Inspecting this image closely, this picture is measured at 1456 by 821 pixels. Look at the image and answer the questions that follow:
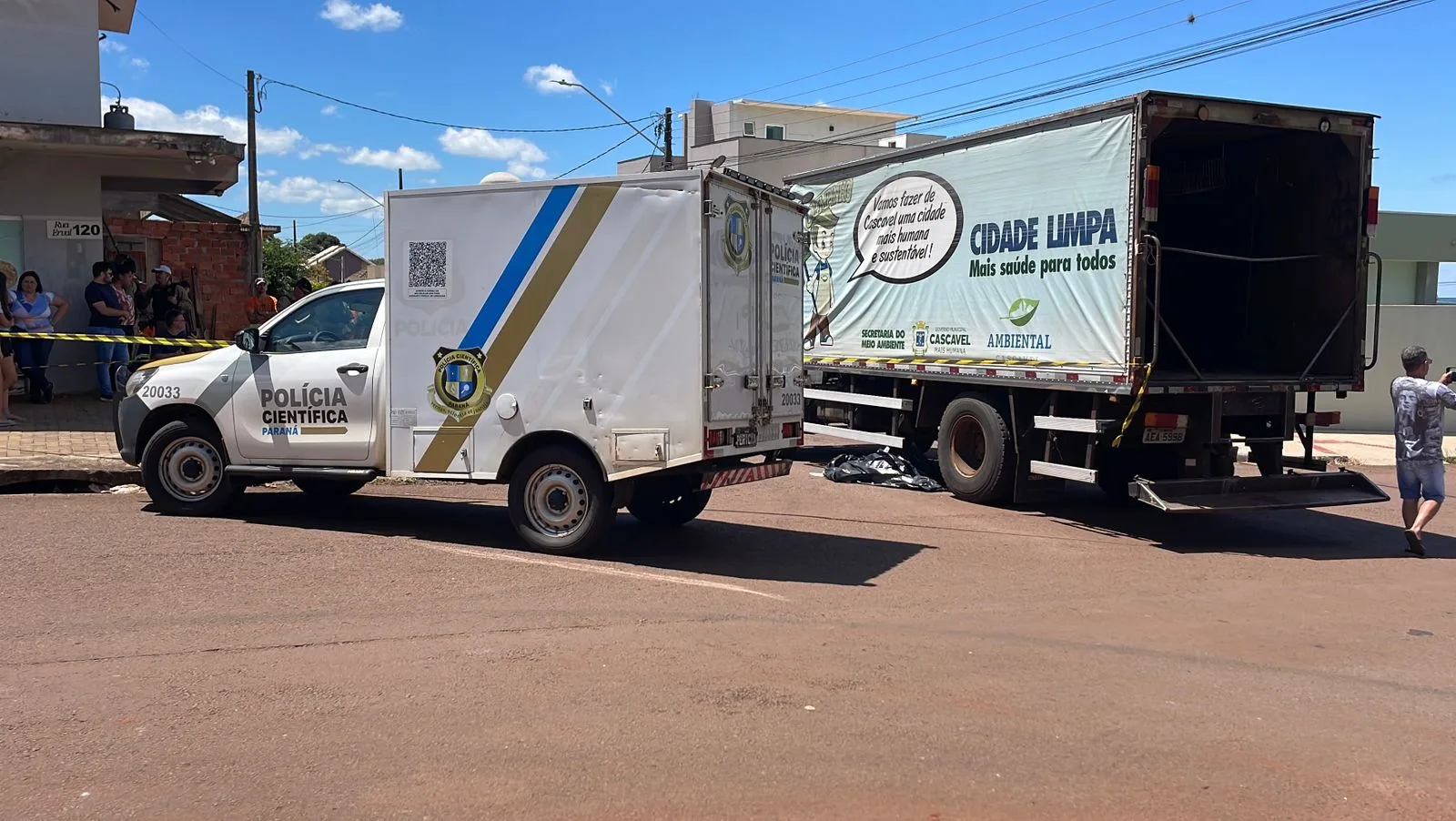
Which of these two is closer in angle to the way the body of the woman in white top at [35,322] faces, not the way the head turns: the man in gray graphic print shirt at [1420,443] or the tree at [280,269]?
the man in gray graphic print shirt

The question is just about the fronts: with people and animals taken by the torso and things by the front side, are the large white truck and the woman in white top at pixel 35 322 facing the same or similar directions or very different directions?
very different directions

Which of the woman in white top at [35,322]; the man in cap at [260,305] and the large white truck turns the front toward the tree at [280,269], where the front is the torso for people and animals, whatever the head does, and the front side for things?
the large white truck

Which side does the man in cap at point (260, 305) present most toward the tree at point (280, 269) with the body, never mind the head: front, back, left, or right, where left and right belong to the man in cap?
back

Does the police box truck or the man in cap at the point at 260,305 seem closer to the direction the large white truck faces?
the man in cap

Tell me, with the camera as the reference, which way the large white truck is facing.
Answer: facing away from the viewer and to the left of the viewer

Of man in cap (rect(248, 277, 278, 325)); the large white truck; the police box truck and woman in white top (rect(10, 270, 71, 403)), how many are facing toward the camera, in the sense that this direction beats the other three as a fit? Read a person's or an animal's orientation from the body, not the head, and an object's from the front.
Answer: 2

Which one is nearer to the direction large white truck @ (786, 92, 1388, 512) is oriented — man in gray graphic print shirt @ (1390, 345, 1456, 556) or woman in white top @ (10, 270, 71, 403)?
the woman in white top

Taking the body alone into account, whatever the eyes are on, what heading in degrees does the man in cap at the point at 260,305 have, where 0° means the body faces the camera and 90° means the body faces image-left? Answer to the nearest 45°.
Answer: approximately 0°

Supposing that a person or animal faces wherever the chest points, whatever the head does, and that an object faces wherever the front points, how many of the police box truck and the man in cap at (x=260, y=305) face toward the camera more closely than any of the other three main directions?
1

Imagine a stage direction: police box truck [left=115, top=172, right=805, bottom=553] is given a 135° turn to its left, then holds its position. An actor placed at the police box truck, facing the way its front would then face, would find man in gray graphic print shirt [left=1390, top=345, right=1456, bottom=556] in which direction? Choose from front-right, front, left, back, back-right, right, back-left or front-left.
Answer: left

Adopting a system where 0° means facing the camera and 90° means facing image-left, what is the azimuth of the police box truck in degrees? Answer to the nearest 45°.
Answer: approximately 135°
